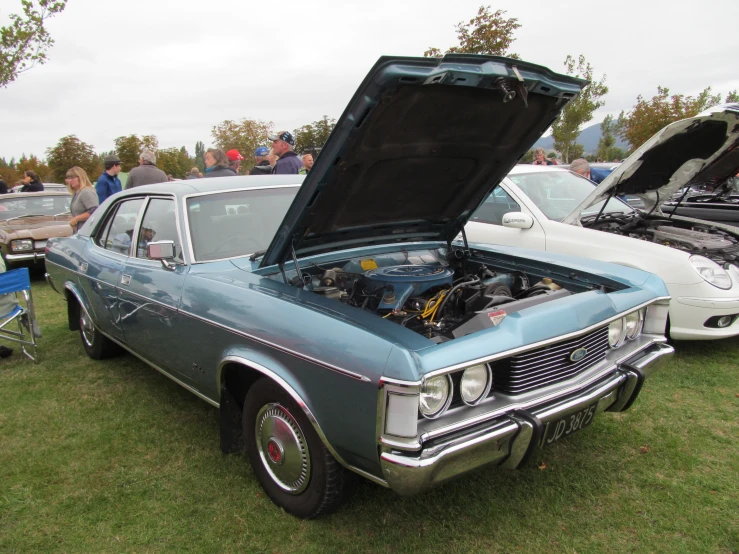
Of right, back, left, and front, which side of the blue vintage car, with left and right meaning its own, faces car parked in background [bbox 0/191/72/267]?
back

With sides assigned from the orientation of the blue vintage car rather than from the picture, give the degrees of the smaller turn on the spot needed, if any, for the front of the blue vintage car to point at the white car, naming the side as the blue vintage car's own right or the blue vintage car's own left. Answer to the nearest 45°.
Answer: approximately 90° to the blue vintage car's own left

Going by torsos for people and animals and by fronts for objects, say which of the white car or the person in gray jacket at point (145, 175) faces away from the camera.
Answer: the person in gray jacket

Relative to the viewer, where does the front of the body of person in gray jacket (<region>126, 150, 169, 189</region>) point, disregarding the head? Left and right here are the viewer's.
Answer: facing away from the viewer

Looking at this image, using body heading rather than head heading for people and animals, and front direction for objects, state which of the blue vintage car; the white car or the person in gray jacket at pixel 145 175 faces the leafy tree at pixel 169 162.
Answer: the person in gray jacket

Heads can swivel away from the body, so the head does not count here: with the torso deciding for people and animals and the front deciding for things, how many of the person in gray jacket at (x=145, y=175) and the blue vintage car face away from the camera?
1

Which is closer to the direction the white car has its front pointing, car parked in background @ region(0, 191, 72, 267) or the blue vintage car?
the blue vintage car

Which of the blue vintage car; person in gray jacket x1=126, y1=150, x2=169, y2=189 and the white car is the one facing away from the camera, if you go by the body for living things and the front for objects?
the person in gray jacket

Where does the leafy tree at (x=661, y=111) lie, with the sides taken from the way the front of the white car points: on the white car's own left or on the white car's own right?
on the white car's own left

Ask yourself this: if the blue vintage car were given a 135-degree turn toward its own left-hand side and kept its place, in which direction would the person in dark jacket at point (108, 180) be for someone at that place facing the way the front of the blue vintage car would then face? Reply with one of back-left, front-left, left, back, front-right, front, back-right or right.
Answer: front-left
